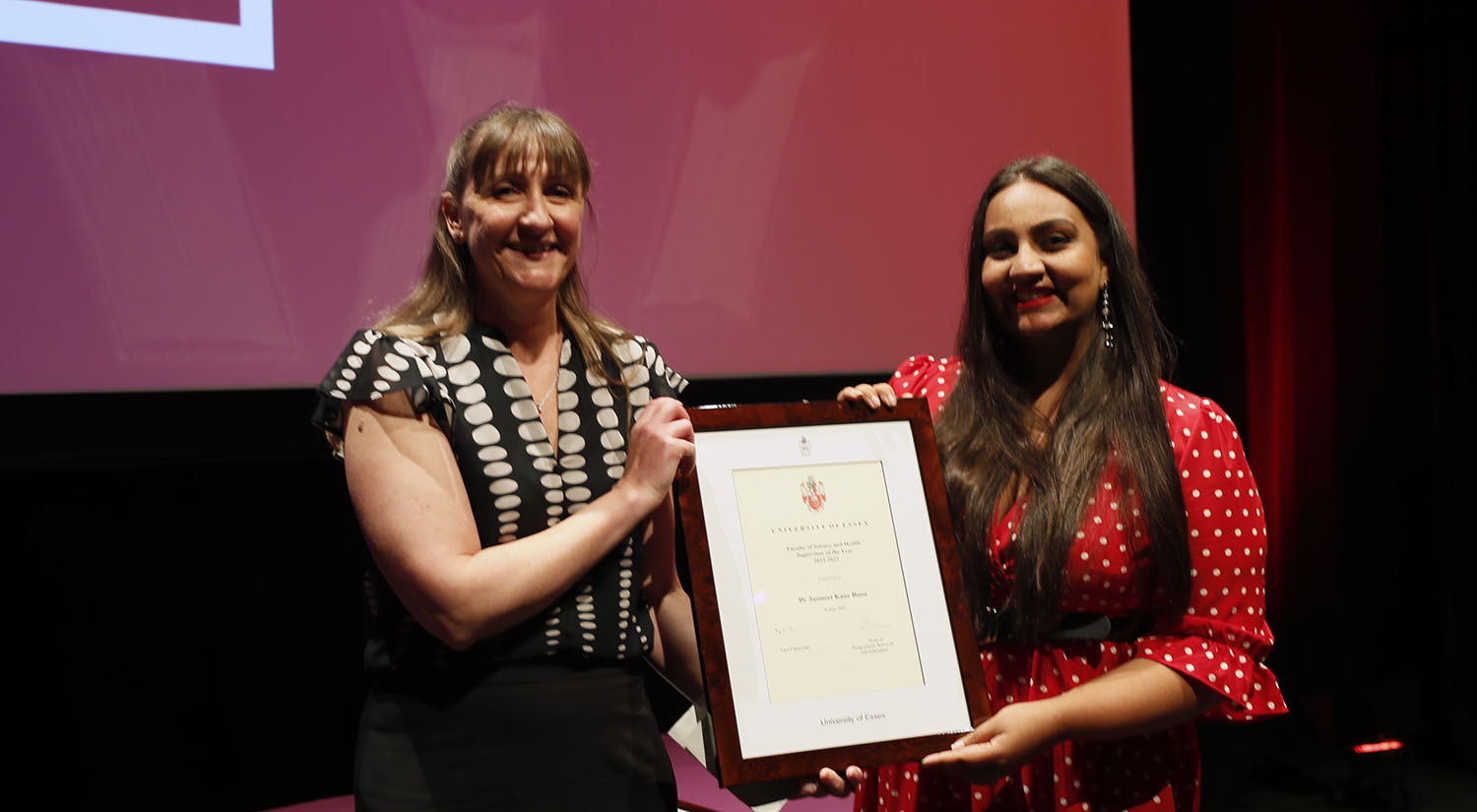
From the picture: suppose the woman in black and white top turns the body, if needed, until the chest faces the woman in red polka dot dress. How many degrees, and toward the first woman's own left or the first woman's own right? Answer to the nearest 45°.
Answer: approximately 45° to the first woman's own left

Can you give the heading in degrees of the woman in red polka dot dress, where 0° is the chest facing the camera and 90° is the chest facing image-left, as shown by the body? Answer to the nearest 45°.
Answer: approximately 45°

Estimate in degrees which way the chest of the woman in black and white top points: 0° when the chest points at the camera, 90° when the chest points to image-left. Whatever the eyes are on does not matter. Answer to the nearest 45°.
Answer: approximately 315°
